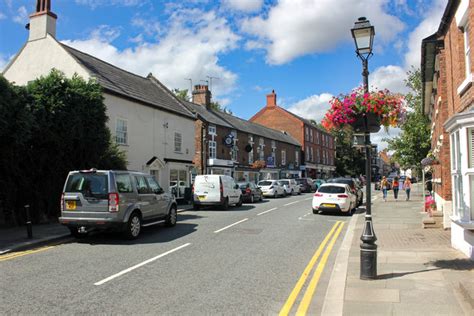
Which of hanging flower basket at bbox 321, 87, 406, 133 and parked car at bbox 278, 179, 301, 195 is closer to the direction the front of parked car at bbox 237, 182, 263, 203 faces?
the parked car

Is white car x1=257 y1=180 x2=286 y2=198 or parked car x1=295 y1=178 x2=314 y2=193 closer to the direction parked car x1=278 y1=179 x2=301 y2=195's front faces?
the parked car

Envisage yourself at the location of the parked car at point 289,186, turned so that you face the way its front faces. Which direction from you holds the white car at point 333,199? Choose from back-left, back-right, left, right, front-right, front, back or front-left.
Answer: back-right

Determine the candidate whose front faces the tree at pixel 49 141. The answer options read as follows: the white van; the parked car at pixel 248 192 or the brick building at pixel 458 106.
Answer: the brick building

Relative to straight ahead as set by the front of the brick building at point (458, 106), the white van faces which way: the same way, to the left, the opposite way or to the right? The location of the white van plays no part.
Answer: to the right

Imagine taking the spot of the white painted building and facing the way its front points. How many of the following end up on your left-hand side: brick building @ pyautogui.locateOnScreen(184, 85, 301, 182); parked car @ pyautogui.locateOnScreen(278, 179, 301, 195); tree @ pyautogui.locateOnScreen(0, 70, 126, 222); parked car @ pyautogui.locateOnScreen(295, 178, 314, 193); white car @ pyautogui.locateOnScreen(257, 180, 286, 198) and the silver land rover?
4

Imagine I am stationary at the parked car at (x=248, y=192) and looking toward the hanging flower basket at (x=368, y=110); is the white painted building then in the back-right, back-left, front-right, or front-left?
front-right

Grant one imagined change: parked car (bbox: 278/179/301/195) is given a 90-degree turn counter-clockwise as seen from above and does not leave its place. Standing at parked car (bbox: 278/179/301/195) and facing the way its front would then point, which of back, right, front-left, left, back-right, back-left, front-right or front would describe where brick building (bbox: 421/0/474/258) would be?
back-left

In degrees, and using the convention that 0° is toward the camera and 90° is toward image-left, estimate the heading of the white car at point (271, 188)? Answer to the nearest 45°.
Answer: approximately 225°

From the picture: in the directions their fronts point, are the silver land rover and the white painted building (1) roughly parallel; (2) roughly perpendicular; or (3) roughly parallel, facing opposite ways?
roughly perpendicular

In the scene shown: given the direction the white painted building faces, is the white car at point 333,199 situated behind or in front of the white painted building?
in front

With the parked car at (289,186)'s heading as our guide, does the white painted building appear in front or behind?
behind

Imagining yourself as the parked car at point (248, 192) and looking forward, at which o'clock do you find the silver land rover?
The silver land rover is roughly at 5 o'clock from the parked car.

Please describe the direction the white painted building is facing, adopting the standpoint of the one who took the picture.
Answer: facing the viewer and to the right of the viewer

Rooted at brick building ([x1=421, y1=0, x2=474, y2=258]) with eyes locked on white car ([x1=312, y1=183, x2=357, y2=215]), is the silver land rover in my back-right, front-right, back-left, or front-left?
front-left

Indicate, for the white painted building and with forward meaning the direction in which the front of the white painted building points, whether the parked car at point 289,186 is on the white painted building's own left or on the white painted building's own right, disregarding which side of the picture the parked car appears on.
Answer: on the white painted building's own left

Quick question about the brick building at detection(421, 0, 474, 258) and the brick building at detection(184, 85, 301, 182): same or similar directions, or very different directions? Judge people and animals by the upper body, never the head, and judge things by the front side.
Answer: very different directions

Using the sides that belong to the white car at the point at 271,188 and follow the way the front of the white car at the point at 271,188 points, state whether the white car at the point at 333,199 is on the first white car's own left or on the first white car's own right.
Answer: on the first white car's own right

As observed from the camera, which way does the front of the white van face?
facing away from the viewer and to the right of the viewer
